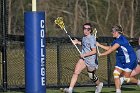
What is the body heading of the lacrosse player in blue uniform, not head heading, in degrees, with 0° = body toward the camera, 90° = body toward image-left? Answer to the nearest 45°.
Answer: approximately 90°

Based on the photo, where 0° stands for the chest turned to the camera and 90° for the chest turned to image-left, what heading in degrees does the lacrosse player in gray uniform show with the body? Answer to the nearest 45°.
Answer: approximately 45°
